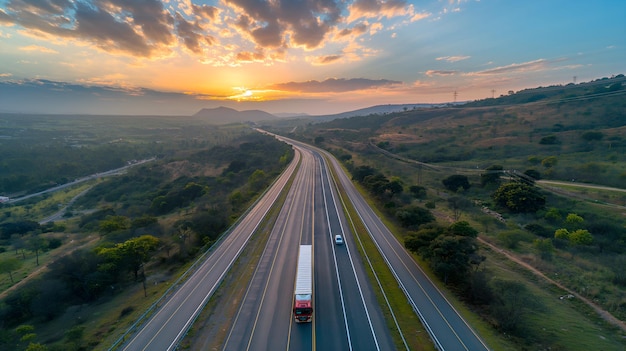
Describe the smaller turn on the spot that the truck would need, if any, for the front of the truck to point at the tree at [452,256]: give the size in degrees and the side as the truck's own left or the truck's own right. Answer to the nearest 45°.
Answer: approximately 90° to the truck's own left

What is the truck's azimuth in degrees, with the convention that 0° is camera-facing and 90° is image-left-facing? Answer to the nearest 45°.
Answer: approximately 0°

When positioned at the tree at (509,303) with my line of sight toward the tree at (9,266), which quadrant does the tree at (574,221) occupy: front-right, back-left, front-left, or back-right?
back-right

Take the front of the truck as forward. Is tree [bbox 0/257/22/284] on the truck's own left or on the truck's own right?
on the truck's own right

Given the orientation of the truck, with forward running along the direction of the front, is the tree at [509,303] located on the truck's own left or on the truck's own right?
on the truck's own left

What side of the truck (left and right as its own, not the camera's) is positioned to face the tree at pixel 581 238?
left

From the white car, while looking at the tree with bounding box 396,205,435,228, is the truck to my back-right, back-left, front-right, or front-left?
back-right

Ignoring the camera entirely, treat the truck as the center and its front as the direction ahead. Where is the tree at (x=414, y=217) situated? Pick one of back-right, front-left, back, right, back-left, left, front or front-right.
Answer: back-left
